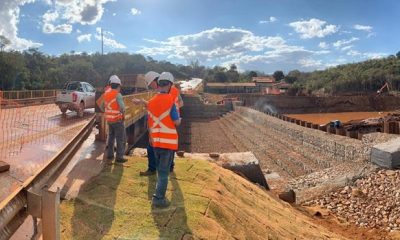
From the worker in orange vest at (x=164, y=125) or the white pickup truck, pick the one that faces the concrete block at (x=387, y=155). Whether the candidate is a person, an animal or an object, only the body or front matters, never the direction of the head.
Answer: the worker in orange vest

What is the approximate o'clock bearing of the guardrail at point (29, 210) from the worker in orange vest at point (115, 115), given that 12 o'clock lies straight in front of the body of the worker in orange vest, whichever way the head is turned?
The guardrail is roughly at 5 o'clock from the worker in orange vest.

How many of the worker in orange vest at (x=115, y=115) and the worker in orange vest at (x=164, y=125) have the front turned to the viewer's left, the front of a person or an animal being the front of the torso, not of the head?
0

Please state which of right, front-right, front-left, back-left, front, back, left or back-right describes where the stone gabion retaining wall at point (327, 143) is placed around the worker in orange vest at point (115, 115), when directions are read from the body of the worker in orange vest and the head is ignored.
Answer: front

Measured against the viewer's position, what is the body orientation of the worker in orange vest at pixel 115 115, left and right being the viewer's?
facing away from the viewer and to the right of the viewer

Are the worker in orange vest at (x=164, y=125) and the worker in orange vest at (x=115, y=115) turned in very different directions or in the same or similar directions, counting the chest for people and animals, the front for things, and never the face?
same or similar directions

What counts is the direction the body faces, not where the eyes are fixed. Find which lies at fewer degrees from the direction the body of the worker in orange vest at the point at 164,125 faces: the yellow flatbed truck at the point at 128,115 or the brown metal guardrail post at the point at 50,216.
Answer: the yellow flatbed truck

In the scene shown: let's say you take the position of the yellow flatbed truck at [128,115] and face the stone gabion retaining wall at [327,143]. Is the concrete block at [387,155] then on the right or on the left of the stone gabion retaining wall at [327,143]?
right

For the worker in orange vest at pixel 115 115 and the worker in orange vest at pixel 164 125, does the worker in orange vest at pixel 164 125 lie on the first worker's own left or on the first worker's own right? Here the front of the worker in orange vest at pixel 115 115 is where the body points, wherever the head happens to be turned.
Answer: on the first worker's own right

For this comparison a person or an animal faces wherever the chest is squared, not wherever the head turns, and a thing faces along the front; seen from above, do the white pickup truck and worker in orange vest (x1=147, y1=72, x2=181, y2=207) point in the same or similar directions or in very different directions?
same or similar directions
